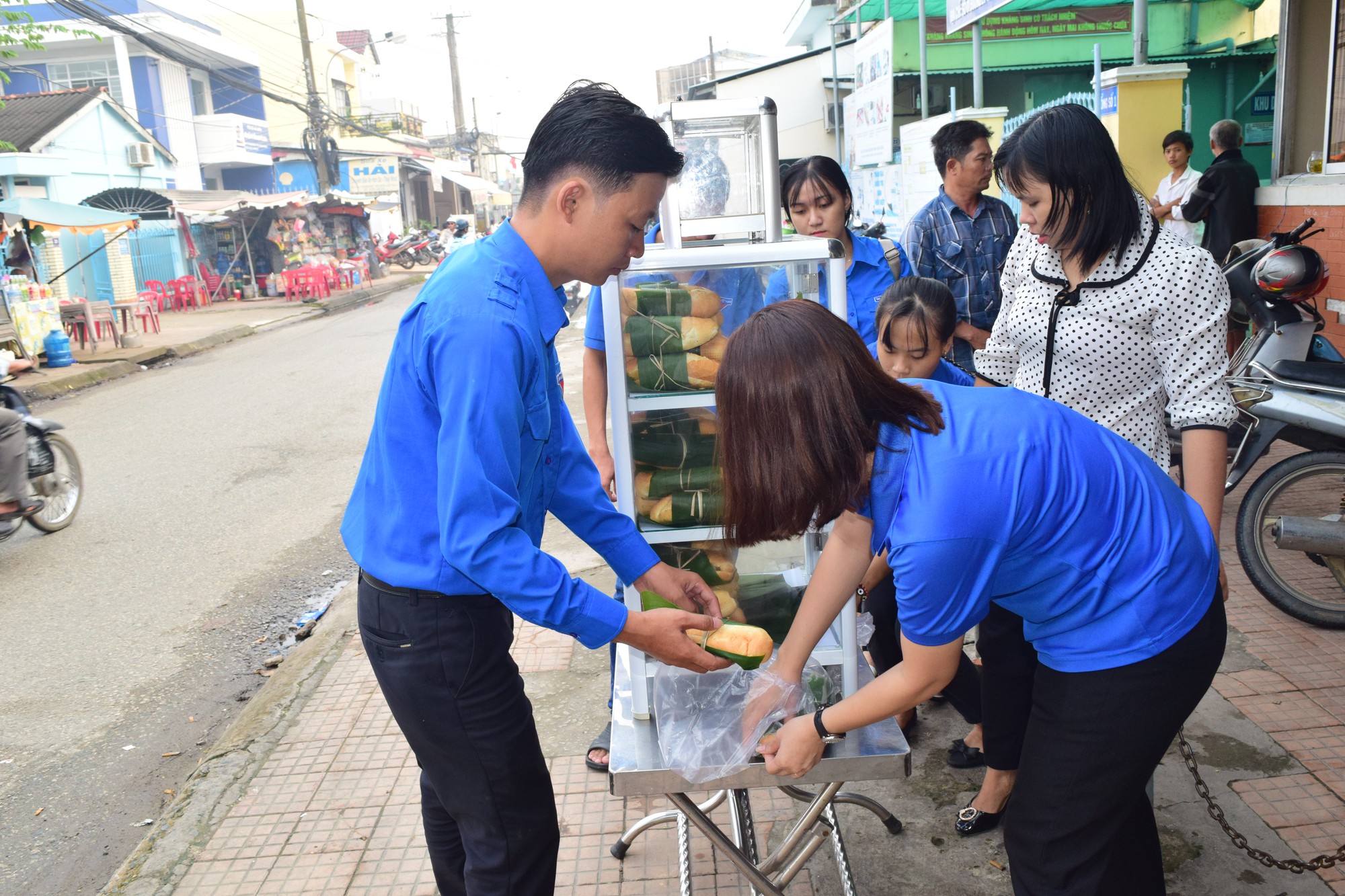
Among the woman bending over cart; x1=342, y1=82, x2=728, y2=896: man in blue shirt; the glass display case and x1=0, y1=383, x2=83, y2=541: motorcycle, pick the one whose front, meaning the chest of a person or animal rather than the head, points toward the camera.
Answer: the glass display case

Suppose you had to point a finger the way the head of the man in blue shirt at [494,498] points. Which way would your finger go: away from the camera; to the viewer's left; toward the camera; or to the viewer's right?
to the viewer's right

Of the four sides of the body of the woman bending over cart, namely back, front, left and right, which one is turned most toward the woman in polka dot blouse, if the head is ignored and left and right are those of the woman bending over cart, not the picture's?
right

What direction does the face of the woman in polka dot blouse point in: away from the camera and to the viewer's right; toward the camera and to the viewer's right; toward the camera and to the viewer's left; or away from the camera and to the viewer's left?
toward the camera and to the viewer's left

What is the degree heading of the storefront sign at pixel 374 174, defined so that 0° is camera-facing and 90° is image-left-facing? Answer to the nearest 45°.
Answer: approximately 0°

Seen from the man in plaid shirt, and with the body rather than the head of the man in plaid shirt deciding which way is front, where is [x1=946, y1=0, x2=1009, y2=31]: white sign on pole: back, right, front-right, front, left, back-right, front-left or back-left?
back-left

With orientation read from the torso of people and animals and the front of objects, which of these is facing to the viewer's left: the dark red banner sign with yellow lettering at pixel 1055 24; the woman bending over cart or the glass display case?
the woman bending over cart

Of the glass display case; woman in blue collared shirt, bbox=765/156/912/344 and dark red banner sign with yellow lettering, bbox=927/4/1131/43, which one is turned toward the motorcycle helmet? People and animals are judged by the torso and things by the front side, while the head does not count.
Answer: the dark red banner sign with yellow lettering

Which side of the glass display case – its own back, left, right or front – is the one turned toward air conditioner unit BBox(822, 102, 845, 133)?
back

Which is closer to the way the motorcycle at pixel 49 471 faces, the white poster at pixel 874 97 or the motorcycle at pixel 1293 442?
the white poster

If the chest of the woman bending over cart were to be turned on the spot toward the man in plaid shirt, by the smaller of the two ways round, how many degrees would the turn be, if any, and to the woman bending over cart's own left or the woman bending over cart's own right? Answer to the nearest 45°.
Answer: approximately 90° to the woman bending over cart's own right

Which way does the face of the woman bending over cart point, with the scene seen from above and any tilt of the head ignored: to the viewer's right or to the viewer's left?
to the viewer's left

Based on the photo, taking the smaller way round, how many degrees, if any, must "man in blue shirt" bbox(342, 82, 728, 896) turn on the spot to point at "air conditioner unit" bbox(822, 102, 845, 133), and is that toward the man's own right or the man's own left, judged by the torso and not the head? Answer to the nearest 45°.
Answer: approximately 90° to the man's own left

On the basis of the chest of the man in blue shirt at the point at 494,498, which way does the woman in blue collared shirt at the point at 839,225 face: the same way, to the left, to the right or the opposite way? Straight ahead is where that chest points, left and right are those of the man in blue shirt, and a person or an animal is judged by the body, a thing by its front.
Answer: to the right
